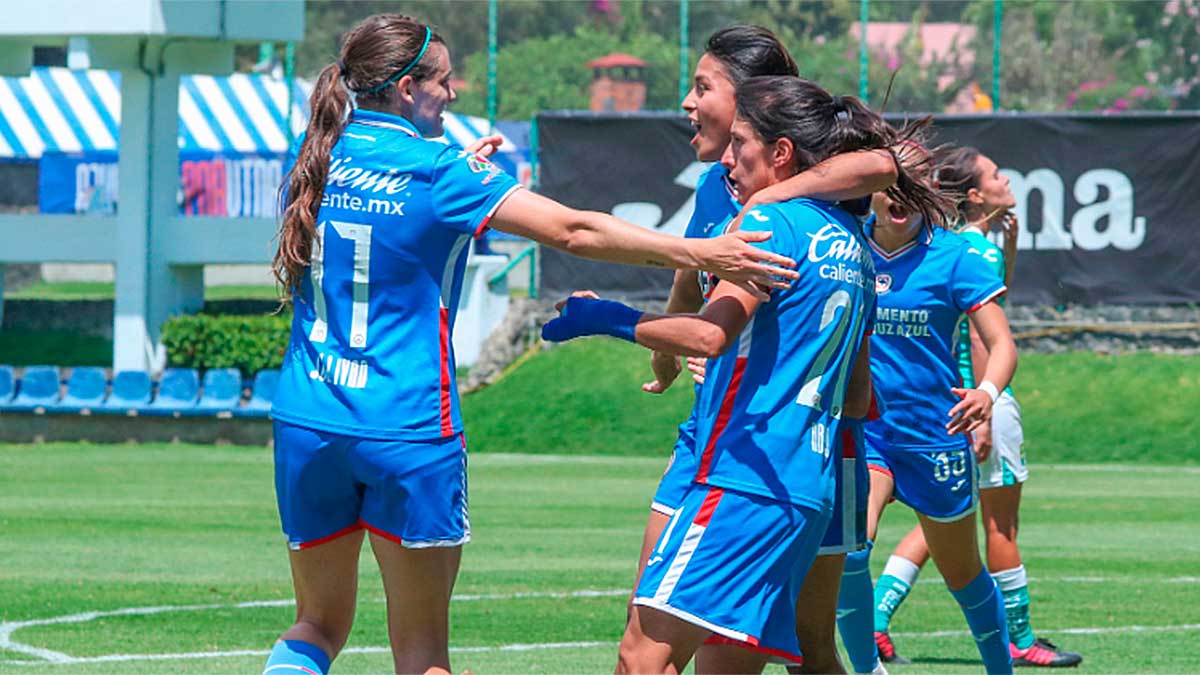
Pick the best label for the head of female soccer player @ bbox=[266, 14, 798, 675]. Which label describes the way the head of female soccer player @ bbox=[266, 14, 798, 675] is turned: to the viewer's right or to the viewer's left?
to the viewer's right

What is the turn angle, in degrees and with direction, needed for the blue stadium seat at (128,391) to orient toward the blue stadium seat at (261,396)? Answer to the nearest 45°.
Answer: approximately 135° to its left

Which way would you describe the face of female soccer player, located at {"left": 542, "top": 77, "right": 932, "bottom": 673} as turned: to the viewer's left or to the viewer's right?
to the viewer's left

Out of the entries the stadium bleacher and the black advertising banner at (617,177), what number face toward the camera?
2

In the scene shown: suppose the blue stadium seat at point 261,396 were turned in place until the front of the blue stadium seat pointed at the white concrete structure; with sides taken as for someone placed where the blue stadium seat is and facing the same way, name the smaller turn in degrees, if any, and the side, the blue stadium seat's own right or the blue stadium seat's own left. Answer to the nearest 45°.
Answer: approximately 90° to the blue stadium seat's own right

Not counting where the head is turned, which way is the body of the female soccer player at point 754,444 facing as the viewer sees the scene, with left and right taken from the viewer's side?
facing away from the viewer and to the left of the viewer

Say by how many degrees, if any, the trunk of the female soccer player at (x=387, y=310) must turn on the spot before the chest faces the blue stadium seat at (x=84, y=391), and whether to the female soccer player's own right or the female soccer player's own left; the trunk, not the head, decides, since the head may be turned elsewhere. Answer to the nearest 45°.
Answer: approximately 45° to the female soccer player's own left

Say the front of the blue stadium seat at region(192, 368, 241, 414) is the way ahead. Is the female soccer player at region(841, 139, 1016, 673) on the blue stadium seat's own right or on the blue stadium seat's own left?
on the blue stadium seat's own left
